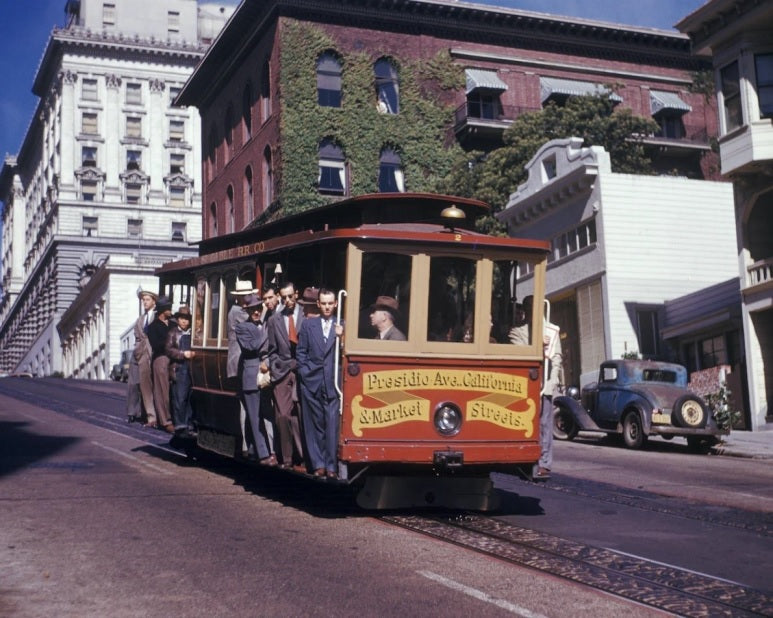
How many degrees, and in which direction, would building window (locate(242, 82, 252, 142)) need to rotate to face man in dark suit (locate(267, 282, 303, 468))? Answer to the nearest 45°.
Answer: approximately 45° to its left

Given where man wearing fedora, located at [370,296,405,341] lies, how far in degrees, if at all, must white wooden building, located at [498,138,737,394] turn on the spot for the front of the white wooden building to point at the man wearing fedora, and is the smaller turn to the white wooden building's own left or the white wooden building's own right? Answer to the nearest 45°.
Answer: approximately 45° to the white wooden building's own left

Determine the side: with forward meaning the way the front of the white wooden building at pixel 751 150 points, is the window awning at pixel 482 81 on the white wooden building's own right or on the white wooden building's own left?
on the white wooden building's own right

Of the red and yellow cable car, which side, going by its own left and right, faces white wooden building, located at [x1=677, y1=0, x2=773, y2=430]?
left

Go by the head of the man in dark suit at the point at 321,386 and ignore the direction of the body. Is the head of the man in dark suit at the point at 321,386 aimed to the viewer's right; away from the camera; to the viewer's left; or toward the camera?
toward the camera

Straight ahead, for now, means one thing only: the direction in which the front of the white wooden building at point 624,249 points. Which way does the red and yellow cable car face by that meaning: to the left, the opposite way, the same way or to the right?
to the left

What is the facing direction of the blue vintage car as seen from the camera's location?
facing away from the viewer and to the left of the viewer

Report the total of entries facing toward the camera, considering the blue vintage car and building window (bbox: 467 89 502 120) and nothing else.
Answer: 1

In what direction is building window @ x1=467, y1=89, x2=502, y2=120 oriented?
toward the camera

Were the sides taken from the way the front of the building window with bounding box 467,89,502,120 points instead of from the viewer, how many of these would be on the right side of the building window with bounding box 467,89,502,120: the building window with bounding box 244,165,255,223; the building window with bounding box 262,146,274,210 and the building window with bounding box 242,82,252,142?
3

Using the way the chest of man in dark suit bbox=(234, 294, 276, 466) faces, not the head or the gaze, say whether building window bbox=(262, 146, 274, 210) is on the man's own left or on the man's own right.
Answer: on the man's own left

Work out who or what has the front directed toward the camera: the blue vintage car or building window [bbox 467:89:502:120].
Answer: the building window

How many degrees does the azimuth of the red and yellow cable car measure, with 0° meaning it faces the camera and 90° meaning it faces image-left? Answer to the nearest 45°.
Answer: approximately 315°
